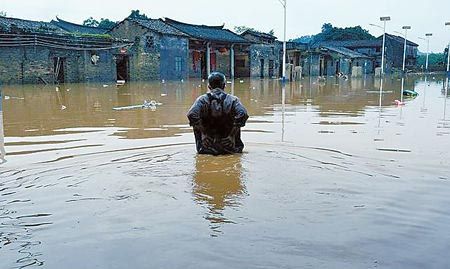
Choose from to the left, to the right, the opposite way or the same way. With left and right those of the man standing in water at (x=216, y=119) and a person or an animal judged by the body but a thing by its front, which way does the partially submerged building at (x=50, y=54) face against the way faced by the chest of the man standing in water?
the opposite way

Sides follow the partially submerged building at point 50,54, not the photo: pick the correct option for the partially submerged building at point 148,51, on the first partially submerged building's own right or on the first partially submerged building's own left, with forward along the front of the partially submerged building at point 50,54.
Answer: on the first partially submerged building's own left

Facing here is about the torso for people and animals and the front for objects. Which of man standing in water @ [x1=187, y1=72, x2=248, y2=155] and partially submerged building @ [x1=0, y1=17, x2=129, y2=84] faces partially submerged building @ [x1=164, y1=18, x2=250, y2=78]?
the man standing in water

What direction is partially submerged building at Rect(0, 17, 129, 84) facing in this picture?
toward the camera

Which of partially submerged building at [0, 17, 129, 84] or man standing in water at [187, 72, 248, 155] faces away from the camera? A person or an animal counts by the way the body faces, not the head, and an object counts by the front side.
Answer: the man standing in water

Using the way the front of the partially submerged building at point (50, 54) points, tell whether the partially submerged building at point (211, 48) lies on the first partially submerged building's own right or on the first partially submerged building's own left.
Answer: on the first partially submerged building's own left

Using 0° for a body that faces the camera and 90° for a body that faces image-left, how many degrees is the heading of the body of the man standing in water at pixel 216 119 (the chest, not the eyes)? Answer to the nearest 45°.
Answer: approximately 180°

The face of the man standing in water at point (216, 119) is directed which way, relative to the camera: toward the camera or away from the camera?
away from the camera

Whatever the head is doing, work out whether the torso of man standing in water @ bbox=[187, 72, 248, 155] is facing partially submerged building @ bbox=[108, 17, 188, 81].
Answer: yes

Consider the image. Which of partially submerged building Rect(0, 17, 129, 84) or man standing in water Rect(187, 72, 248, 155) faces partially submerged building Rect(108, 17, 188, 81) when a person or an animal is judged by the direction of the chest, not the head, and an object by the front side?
the man standing in water

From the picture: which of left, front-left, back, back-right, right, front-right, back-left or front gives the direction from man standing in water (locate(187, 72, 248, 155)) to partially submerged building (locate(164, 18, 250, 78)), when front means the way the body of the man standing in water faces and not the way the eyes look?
front

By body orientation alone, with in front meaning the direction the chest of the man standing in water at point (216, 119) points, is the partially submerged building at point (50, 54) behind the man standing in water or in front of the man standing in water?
in front

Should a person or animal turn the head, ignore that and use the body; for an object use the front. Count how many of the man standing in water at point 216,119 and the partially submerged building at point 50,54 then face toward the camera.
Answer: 1
